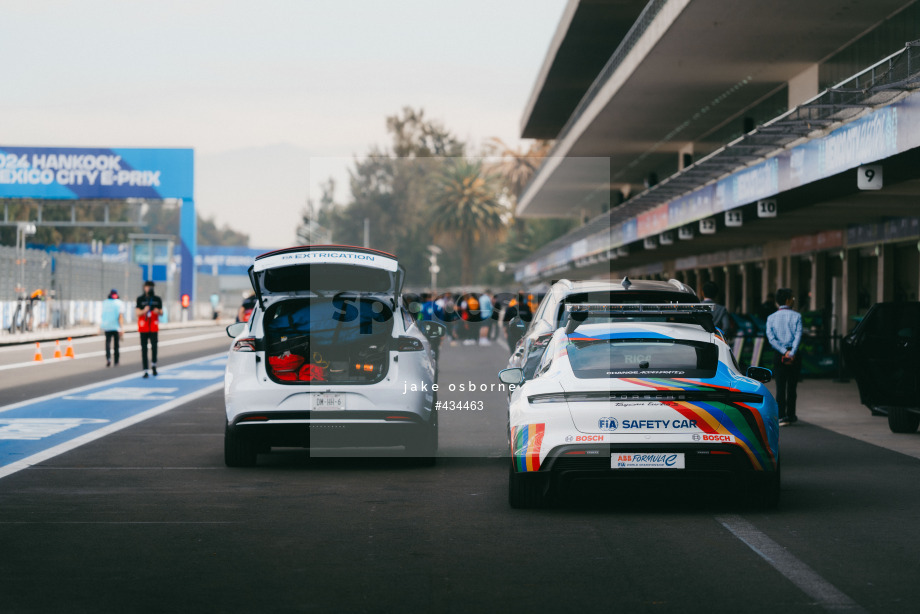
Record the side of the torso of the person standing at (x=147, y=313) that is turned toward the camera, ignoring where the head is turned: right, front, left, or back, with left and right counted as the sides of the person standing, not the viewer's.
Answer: front

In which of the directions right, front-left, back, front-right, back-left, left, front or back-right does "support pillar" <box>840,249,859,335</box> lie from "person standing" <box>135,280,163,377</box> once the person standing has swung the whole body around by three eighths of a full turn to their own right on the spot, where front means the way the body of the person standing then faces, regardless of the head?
back-right

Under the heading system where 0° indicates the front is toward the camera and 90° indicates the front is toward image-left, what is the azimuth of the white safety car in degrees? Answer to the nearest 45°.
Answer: approximately 180°

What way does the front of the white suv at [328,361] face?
away from the camera

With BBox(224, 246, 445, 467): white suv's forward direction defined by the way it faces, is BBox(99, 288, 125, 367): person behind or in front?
in front

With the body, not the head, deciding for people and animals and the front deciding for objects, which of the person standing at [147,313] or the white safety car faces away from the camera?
the white safety car
